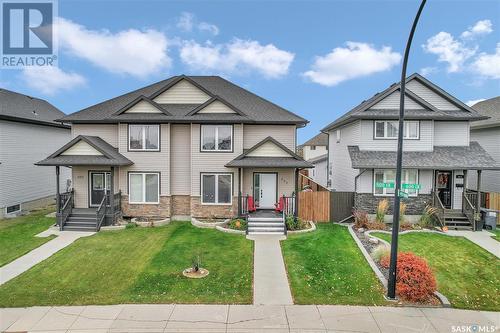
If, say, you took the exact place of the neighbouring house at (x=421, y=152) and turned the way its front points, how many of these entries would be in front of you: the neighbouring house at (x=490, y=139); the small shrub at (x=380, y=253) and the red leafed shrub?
2

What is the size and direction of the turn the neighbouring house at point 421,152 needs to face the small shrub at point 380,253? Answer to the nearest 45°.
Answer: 0° — it already faces it

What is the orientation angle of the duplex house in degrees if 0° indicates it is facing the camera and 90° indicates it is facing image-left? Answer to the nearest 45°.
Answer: approximately 0°

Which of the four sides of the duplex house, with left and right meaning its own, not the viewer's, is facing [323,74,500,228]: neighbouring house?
left

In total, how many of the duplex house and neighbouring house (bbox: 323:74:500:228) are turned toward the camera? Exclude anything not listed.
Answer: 2

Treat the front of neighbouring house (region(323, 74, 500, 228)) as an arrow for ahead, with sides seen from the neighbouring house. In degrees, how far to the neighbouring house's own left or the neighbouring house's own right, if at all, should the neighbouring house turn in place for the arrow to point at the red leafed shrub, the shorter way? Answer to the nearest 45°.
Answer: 0° — it already faces it

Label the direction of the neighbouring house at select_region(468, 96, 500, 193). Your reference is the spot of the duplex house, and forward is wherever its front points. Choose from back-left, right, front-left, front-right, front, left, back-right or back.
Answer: left

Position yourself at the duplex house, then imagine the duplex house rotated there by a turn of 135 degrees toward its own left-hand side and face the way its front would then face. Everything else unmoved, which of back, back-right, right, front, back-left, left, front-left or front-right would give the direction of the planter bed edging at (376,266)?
right
